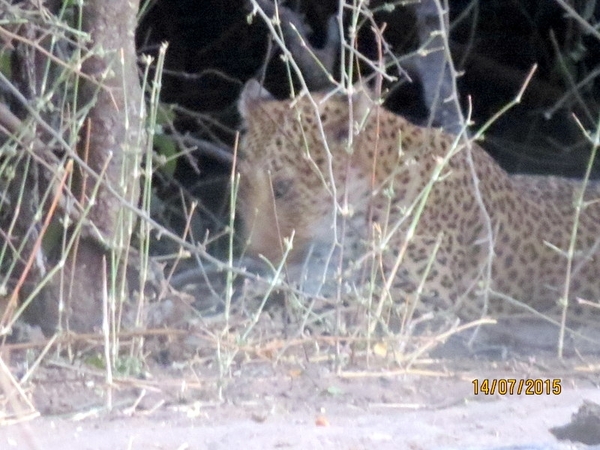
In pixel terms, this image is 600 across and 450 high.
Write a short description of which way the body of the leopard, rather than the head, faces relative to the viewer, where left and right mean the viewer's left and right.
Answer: facing to the left of the viewer
